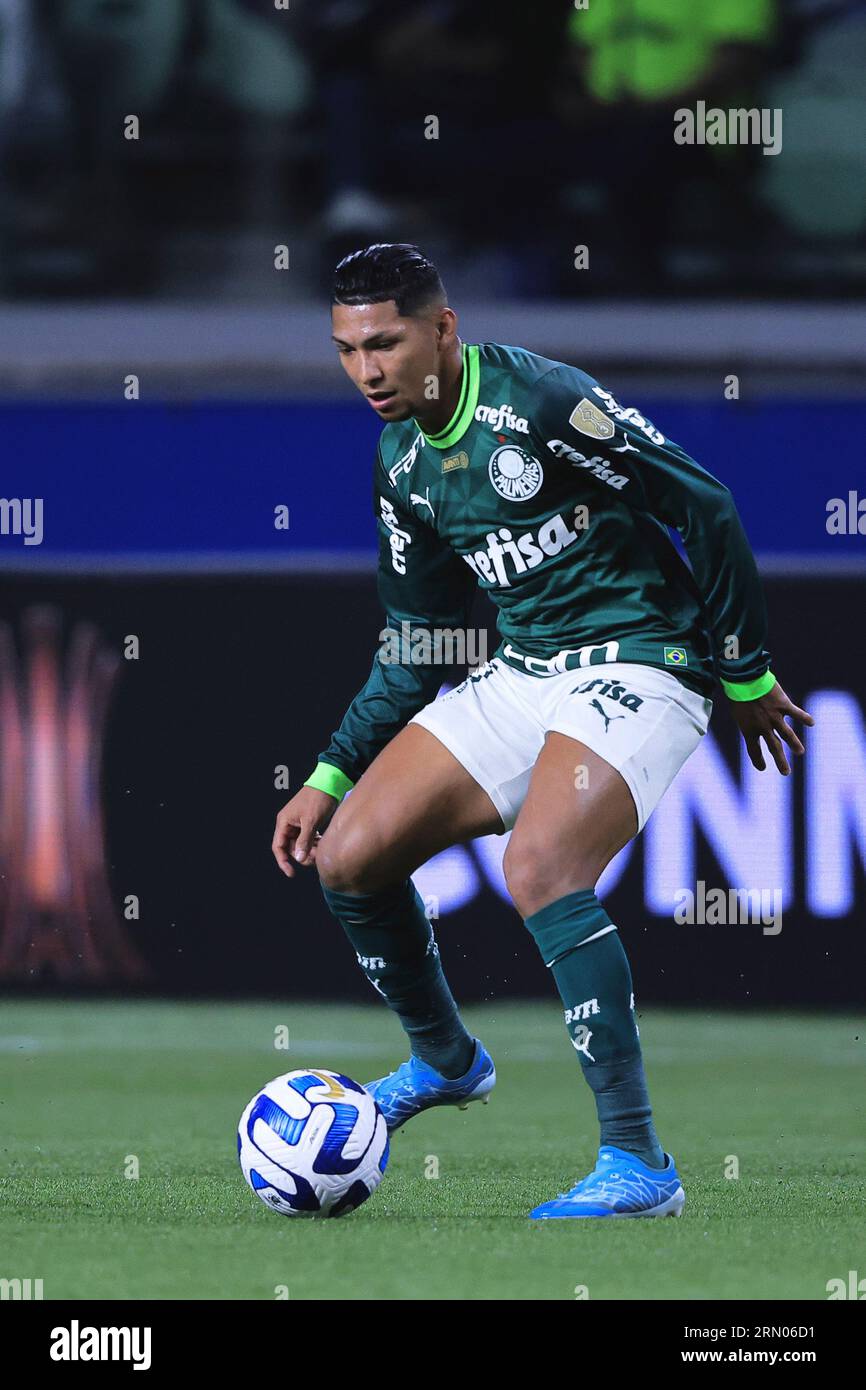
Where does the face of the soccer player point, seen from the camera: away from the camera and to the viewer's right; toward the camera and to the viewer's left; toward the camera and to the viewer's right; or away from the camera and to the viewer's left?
toward the camera and to the viewer's left
